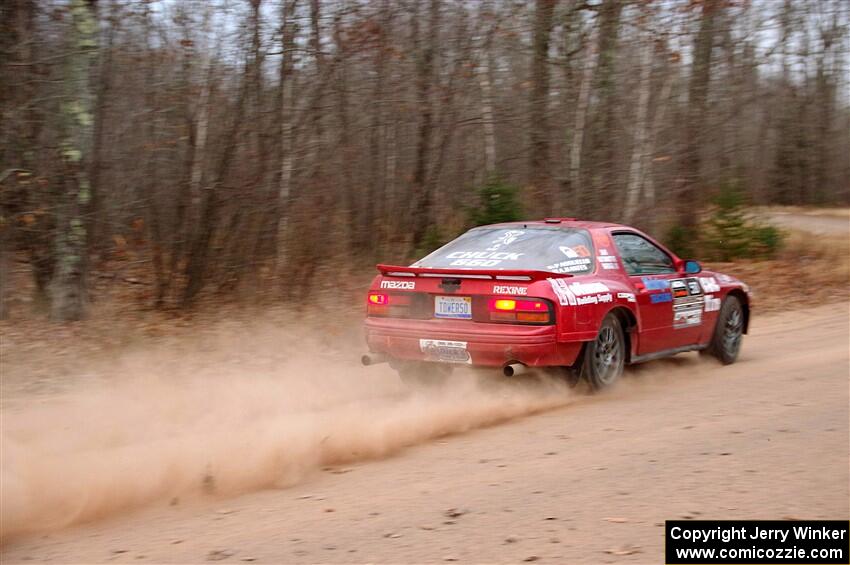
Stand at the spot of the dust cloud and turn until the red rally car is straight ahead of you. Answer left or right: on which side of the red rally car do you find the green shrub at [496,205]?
left

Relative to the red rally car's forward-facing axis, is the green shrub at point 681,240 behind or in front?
in front

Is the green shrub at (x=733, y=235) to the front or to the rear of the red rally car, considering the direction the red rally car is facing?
to the front

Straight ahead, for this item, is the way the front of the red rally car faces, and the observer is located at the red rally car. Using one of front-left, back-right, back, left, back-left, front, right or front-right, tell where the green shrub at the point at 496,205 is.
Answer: front-left

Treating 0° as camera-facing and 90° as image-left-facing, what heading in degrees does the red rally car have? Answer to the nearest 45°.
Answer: approximately 225°

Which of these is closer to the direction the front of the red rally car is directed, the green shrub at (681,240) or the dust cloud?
the green shrub
